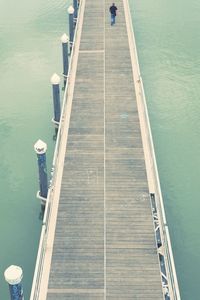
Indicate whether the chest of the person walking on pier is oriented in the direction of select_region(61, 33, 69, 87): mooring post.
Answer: no

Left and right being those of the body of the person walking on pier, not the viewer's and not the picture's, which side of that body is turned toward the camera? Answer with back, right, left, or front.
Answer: back
